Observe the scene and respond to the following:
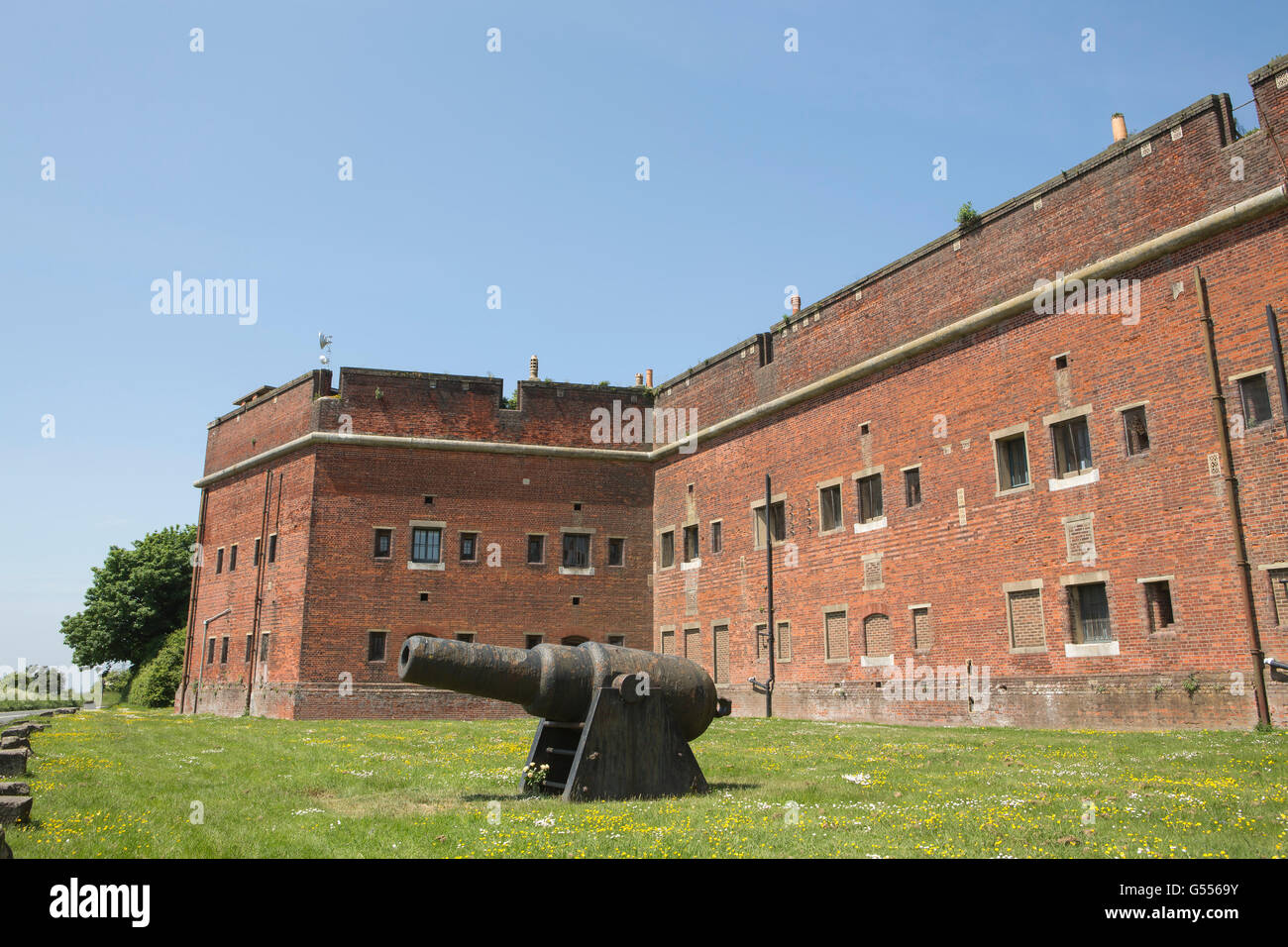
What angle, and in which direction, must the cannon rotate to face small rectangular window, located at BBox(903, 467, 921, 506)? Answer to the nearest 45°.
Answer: approximately 180°

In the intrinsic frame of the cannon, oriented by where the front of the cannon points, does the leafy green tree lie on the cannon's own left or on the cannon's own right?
on the cannon's own right

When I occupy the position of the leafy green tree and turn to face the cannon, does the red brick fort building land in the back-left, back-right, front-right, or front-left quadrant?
front-left

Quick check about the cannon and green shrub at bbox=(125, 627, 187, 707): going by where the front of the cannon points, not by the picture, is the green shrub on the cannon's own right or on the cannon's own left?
on the cannon's own right

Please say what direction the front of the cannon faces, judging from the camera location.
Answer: facing the viewer and to the left of the viewer
